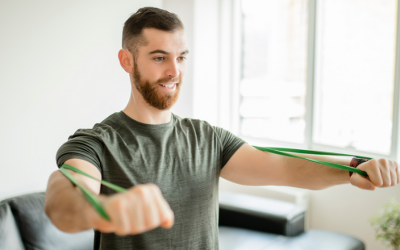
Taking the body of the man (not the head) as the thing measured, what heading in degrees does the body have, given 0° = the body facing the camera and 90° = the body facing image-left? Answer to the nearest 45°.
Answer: approximately 315°

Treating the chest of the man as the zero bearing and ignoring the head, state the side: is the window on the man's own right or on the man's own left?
on the man's own left
